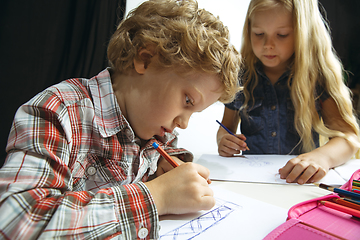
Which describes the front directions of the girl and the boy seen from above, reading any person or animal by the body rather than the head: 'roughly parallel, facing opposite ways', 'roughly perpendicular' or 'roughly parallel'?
roughly perpendicular

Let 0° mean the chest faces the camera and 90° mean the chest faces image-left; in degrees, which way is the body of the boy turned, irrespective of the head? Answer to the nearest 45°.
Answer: approximately 315°
